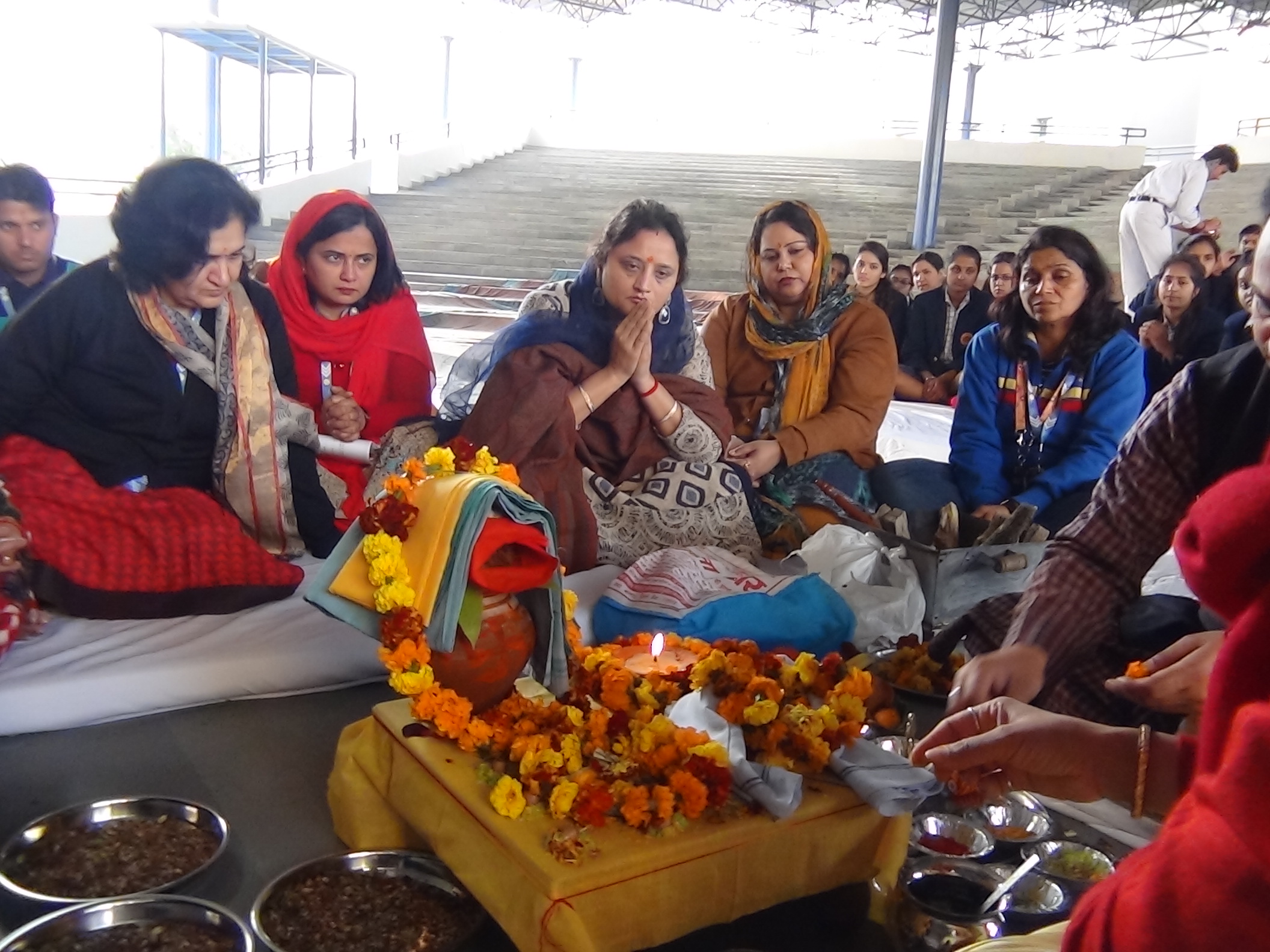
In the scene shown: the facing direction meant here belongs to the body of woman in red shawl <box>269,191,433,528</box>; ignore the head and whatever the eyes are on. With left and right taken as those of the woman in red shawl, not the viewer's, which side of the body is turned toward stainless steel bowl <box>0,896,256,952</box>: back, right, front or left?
front

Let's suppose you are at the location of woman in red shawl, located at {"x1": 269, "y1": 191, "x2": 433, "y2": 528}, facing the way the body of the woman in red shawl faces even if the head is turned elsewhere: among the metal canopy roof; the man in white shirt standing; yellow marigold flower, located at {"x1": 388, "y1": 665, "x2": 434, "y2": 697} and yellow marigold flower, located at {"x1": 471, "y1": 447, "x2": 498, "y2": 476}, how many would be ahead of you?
2

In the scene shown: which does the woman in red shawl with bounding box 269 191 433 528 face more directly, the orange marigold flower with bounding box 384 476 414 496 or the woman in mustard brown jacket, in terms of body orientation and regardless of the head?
the orange marigold flower

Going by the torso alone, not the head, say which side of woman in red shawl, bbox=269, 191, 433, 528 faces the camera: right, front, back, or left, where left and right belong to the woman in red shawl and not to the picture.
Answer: front

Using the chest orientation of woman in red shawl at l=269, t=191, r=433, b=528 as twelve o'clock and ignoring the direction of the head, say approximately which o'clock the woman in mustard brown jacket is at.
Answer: The woman in mustard brown jacket is roughly at 9 o'clock from the woman in red shawl.

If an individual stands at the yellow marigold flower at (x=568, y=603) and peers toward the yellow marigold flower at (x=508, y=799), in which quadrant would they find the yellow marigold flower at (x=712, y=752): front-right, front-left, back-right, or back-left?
front-left

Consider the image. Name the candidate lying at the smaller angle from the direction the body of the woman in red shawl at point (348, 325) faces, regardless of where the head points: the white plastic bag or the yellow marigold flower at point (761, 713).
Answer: the yellow marigold flower

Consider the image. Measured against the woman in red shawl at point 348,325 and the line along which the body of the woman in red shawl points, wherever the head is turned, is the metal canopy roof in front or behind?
behind

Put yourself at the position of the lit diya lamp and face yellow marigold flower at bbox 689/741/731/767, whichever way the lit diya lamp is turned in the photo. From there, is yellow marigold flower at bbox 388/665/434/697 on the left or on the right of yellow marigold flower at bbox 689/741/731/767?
right

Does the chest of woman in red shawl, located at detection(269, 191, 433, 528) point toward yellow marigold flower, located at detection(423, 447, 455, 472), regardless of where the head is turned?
yes

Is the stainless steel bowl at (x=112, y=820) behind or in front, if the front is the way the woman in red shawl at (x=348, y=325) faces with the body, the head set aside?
in front

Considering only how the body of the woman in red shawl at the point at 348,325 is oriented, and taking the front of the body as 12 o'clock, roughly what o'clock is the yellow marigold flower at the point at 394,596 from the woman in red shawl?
The yellow marigold flower is roughly at 12 o'clock from the woman in red shawl.

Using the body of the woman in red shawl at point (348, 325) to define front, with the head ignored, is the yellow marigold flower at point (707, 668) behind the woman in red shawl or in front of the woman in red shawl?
in front

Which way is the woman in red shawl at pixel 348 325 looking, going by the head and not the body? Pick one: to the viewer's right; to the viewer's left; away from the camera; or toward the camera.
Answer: toward the camera

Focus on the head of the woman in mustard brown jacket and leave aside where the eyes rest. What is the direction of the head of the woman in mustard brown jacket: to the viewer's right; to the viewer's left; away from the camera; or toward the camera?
toward the camera

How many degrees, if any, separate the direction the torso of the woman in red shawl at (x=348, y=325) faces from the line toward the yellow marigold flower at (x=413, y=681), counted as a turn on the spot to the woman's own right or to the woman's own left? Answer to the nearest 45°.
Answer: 0° — they already face it

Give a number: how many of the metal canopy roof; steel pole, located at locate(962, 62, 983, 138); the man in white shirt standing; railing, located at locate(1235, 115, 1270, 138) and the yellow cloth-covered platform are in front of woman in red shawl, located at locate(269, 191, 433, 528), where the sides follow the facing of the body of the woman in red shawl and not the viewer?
1

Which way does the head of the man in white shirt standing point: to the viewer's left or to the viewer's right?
to the viewer's right

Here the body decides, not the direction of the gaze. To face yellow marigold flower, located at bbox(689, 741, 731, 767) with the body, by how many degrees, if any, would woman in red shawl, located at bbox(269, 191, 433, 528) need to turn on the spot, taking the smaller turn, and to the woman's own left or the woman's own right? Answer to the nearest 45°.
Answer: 0° — they already face it
